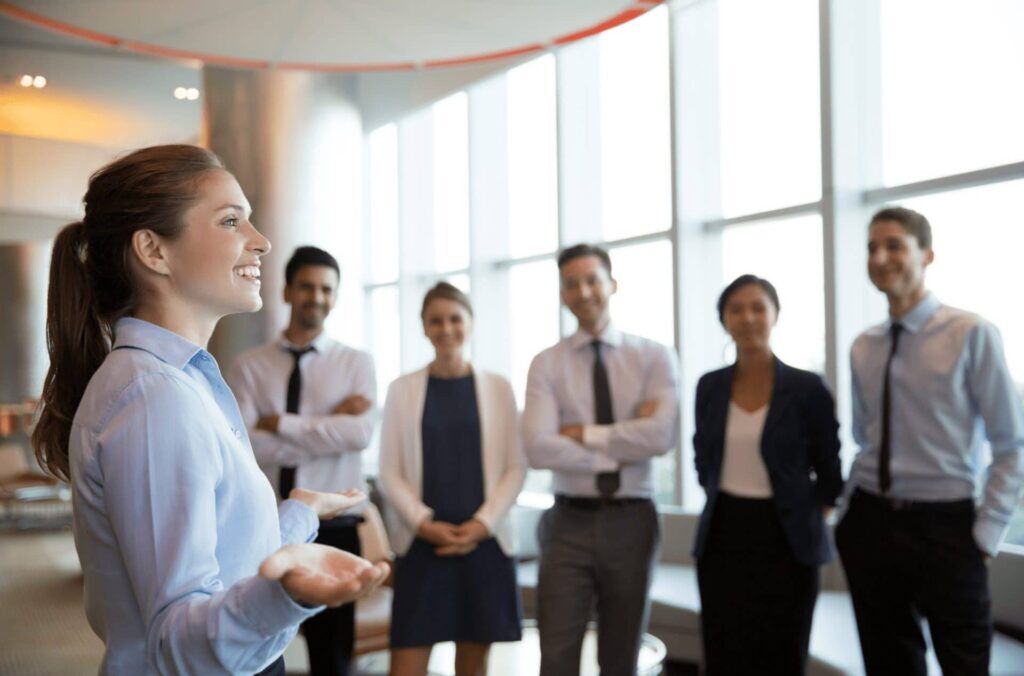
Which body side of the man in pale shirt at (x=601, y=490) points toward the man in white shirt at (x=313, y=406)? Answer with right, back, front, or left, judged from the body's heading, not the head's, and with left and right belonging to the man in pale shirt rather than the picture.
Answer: right

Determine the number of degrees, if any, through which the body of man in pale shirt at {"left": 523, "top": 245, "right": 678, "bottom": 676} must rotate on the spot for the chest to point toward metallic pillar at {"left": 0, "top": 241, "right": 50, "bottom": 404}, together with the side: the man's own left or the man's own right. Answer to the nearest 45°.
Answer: approximately 90° to the man's own right

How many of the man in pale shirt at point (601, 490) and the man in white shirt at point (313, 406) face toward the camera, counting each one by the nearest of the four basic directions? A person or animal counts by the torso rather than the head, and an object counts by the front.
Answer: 2

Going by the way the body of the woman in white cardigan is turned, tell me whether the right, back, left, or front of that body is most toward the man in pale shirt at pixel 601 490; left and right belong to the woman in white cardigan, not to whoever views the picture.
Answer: left

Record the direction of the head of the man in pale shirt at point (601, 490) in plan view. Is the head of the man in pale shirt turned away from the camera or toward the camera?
toward the camera

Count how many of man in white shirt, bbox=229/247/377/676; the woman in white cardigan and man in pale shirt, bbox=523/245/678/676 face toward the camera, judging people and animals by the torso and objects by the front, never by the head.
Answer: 3

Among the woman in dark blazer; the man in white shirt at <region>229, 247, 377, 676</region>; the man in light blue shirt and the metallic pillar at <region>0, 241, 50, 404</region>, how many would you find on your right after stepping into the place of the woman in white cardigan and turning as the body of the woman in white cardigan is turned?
2

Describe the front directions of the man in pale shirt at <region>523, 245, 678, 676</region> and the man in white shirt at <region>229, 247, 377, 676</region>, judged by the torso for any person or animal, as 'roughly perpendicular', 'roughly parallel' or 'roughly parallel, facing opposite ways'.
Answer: roughly parallel

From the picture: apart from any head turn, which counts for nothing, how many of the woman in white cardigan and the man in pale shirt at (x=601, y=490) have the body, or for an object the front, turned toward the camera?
2

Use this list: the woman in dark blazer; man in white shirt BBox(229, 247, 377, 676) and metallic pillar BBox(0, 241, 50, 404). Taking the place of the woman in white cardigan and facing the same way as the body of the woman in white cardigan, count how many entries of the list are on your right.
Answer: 2

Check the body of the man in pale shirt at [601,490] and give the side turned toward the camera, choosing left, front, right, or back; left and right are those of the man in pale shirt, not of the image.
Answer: front

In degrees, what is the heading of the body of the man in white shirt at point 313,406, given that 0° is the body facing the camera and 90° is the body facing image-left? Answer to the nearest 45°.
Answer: approximately 0°

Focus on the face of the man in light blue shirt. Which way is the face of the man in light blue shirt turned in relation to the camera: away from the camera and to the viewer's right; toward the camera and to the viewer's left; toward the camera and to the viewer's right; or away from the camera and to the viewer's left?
toward the camera and to the viewer's left

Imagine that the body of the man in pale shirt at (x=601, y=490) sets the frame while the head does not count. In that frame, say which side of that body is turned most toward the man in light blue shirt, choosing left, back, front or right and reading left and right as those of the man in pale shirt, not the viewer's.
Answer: left
